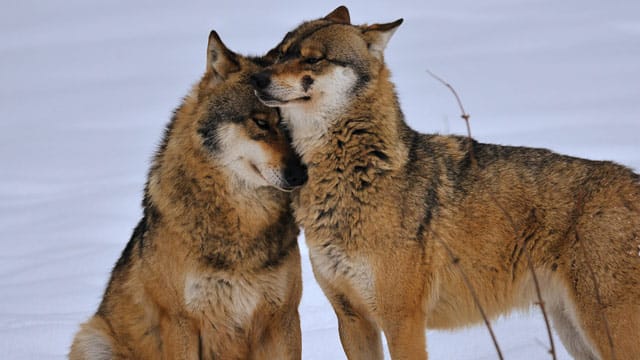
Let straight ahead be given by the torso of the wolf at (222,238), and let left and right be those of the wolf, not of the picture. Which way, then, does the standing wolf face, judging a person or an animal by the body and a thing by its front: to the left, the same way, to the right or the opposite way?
to the right

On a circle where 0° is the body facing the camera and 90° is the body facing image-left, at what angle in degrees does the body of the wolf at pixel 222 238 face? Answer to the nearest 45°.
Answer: approximately 315°

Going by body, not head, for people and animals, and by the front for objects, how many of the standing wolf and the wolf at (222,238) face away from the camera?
0

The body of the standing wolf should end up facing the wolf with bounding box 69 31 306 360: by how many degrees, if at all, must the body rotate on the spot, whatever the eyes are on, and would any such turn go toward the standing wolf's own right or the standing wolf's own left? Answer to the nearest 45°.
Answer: approximately 45° to the standing wolf's own right

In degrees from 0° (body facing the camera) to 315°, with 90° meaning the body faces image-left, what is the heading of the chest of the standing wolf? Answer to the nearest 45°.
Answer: approximately 45°
